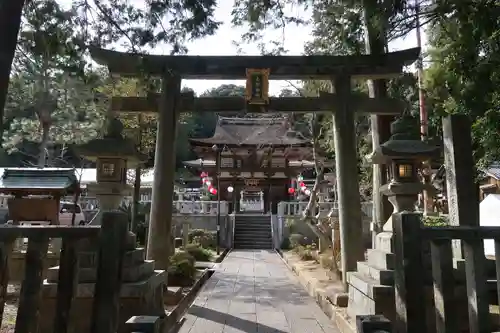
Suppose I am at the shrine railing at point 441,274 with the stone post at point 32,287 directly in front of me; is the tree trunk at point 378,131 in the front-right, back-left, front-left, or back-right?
back-right

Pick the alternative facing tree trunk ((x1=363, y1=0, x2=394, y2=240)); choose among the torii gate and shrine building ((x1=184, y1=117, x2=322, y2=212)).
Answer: the shrine building

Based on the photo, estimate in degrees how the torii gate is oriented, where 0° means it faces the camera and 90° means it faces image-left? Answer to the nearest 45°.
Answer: approximately 0°

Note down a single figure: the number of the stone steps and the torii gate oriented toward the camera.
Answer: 2

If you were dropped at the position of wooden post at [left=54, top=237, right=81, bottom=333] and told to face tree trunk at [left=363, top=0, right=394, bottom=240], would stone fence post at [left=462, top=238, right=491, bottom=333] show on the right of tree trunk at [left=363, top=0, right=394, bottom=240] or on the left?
right

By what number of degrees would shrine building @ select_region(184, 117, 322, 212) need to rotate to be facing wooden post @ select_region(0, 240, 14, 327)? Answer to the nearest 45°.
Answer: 0° — it already faces it

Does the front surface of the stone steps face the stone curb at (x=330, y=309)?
yes

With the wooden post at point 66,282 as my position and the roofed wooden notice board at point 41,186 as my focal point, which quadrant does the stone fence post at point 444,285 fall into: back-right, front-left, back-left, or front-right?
back-right

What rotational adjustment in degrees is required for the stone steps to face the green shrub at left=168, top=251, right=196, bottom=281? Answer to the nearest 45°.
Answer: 0° — it already faces it
